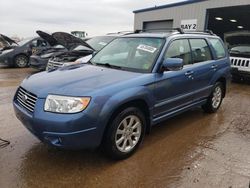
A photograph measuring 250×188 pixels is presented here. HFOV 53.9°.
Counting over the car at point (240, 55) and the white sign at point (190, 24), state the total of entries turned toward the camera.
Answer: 2

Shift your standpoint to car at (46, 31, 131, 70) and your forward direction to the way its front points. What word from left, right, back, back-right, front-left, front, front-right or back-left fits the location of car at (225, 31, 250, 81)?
back-left

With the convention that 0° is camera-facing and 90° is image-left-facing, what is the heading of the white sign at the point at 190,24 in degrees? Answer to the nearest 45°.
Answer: approximately 0°

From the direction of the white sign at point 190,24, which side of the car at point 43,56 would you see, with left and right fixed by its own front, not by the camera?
back

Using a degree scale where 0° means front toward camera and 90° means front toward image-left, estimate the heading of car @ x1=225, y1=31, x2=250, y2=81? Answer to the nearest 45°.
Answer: approximately 0°

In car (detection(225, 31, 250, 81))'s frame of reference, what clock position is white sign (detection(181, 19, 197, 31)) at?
The white sign is roughly at 5 o'clock from the car.
